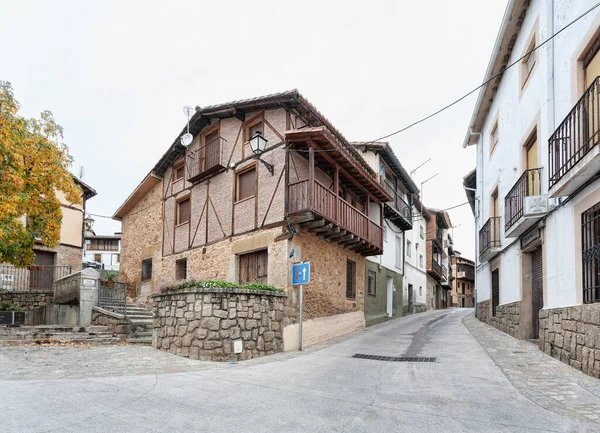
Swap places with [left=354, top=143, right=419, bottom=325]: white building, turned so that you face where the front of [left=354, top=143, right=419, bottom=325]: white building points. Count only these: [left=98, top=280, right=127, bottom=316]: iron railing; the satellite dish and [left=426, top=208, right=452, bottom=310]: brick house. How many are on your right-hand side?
2

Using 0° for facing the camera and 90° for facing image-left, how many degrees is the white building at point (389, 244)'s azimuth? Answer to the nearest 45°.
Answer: approximately 315°

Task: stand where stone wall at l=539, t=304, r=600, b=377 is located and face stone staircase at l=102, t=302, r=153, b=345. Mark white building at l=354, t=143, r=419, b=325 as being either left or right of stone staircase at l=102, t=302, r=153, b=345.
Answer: right

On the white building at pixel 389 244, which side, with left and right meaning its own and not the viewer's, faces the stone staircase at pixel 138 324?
right

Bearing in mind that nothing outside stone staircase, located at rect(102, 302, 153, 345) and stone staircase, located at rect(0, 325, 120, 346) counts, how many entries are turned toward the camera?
2
